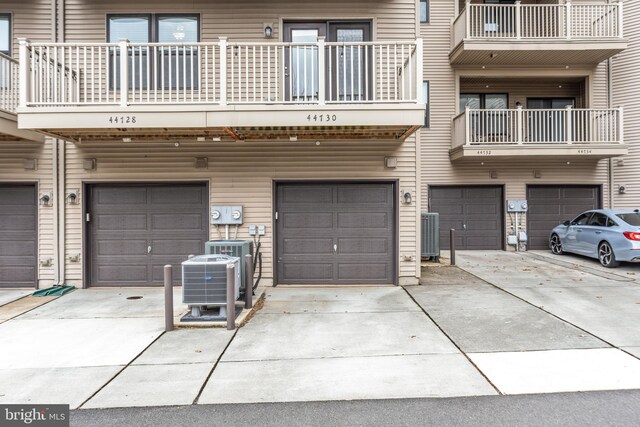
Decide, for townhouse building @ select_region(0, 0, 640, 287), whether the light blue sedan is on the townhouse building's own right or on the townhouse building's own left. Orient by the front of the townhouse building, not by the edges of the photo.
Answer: on the townhouse building's own left

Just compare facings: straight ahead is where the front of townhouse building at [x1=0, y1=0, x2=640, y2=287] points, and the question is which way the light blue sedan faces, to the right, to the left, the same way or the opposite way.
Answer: the opposite way

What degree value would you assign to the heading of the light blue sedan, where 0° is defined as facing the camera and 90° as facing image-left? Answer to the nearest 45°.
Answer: approximately 135°

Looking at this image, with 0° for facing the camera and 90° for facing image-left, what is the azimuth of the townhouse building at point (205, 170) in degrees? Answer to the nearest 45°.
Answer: approximately 0°

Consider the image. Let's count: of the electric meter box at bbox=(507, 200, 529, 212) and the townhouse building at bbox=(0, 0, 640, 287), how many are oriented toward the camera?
2

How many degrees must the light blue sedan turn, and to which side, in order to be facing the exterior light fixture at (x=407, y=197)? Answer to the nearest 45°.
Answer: approximately 90° to its left

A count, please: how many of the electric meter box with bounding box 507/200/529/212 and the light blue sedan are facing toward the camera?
1
